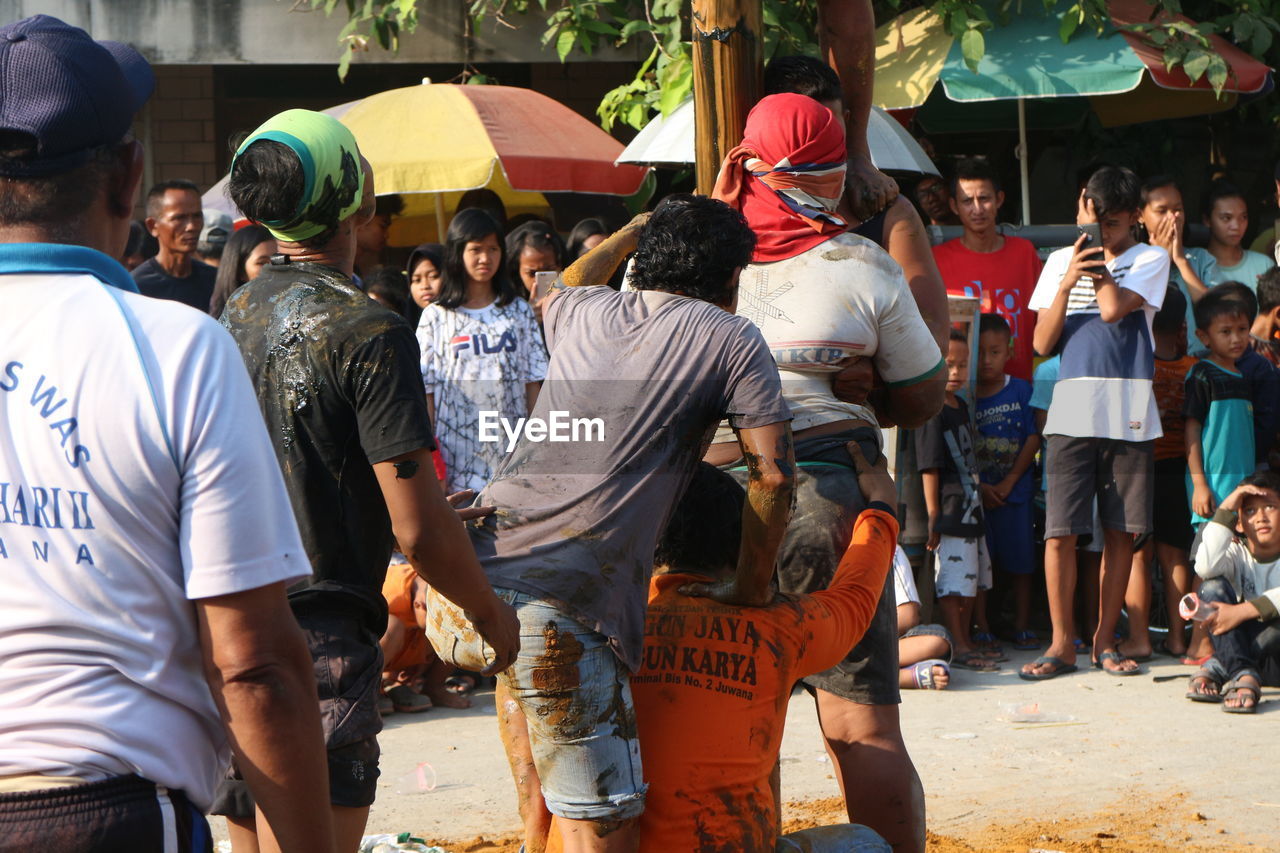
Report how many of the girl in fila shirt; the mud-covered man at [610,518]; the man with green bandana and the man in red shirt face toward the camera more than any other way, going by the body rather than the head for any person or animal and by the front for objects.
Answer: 2

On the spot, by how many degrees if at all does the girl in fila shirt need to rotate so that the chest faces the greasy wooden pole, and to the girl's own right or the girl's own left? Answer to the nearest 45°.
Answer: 0° — they already face it

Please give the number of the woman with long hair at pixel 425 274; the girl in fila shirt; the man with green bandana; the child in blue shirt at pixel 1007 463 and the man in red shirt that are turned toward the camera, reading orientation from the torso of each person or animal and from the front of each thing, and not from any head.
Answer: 4

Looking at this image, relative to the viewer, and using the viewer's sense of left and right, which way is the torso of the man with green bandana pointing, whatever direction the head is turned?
facing away from the viewer and to the right of the viewer

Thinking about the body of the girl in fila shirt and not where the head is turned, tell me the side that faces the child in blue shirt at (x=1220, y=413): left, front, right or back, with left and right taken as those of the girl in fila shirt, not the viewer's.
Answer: left

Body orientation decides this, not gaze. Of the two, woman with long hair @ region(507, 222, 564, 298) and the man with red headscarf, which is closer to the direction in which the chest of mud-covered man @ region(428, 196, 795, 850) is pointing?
the man with red headscarf

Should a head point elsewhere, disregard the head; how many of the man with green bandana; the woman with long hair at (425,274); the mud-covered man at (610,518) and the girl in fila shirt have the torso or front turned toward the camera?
2

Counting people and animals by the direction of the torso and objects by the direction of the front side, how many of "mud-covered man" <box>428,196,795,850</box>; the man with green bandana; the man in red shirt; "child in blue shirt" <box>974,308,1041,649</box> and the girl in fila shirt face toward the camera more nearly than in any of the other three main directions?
3
